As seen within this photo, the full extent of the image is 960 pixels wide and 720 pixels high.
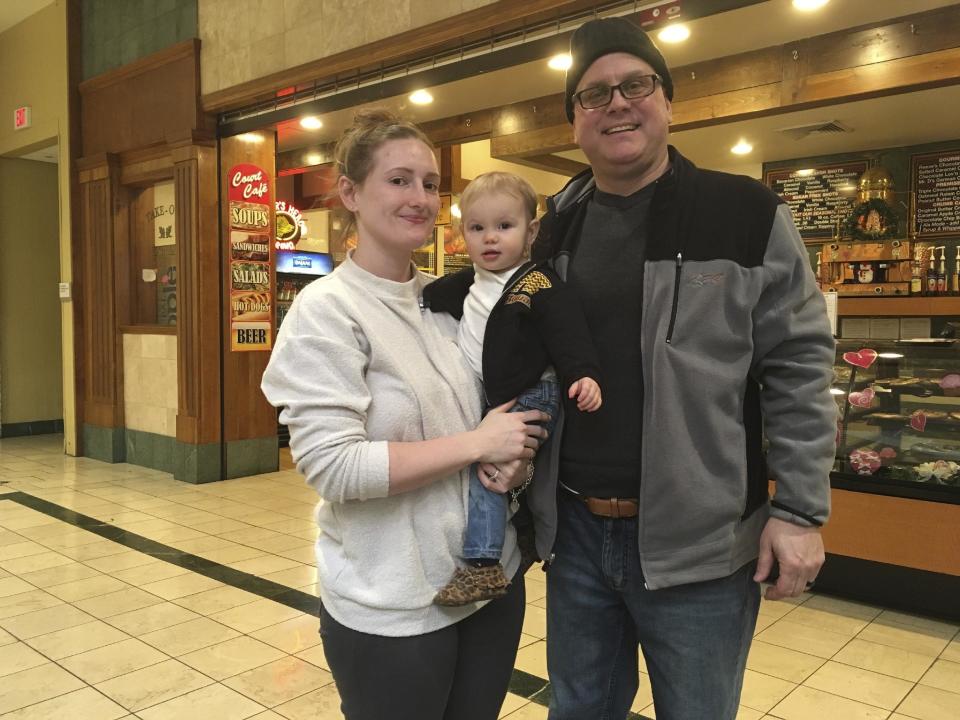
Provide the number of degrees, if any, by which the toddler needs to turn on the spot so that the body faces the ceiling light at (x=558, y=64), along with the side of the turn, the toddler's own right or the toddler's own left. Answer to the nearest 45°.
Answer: approximately 135° to the toddler's own right

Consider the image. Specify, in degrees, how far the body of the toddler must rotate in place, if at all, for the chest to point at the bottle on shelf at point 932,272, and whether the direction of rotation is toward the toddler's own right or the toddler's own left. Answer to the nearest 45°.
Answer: approximately 180°

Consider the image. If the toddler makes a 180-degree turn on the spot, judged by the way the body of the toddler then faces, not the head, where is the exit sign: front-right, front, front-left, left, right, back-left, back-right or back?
left

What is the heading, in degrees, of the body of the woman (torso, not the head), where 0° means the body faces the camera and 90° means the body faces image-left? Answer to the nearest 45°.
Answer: approximately 315°

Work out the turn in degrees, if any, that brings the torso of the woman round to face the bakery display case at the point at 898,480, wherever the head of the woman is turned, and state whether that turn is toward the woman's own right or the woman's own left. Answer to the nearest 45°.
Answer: approximately 90° to the woman's own left

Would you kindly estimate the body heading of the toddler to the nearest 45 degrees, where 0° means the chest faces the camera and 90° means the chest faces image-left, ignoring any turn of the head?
approximately 45°

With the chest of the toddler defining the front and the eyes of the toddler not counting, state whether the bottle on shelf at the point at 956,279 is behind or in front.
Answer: behind

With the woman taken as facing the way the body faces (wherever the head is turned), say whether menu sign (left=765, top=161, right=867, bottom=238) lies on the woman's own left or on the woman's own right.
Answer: on the woman's own left
